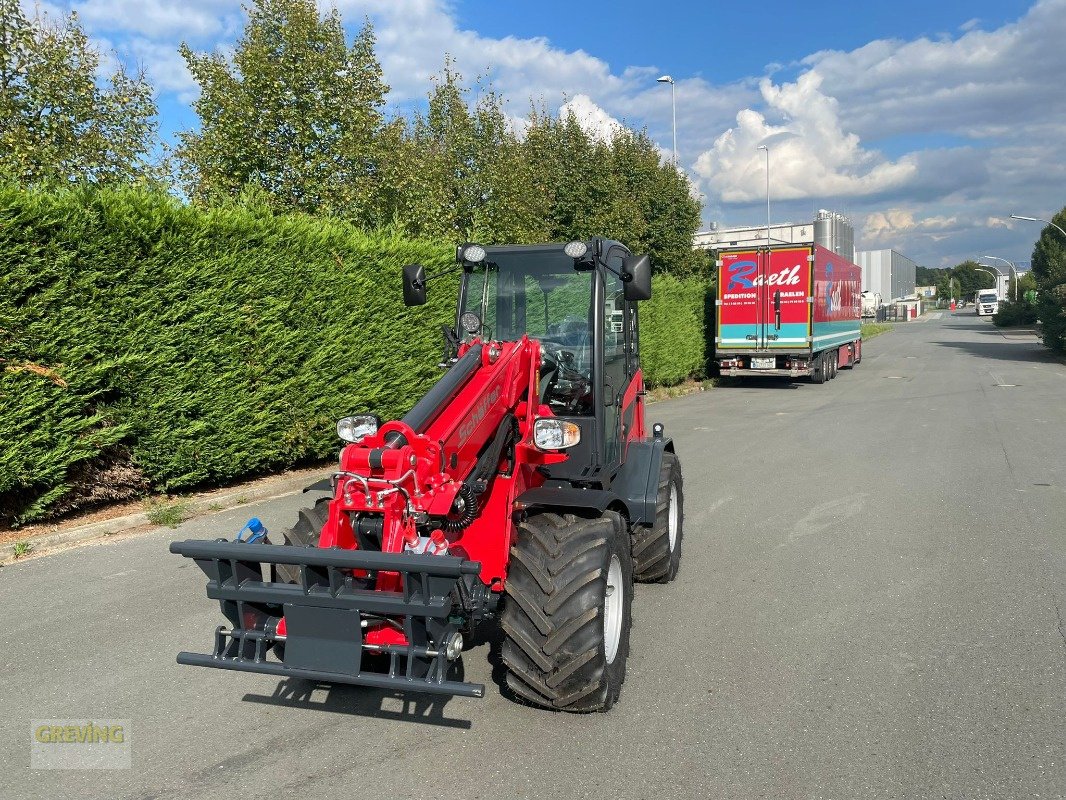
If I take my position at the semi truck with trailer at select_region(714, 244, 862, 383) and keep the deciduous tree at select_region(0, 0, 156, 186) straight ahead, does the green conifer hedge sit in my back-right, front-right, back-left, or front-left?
front-left

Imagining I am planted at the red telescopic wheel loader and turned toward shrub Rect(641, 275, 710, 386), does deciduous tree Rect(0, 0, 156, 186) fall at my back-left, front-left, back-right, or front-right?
front-left

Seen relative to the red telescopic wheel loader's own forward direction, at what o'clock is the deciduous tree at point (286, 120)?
The deciduous tree is roughly at 4 o'clock from the red telescopic wheel loader.

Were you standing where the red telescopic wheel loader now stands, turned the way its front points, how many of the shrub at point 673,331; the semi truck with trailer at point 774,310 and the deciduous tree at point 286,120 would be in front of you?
0

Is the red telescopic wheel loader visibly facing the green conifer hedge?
no

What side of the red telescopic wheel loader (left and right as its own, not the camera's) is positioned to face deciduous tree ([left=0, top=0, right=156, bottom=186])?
right

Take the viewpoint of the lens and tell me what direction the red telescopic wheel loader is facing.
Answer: facing the viewer and to the left of the viewer

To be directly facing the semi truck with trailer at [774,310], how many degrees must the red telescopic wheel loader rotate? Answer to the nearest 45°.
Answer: approximately 180°

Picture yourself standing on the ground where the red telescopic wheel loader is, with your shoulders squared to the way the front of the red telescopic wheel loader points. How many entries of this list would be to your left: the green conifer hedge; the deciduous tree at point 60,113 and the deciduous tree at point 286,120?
0

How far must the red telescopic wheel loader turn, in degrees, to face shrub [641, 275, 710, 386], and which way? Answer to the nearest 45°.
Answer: approximately 135° to its right
